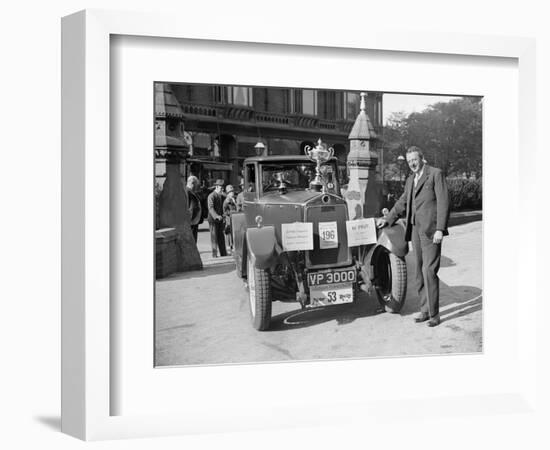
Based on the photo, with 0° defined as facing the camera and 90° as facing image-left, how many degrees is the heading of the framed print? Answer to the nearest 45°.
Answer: approximately 315°
